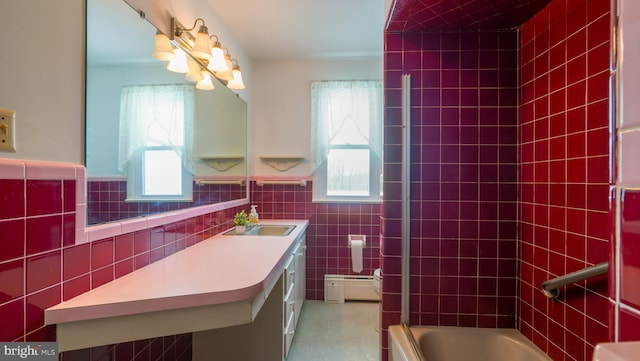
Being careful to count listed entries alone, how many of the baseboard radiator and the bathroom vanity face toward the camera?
1

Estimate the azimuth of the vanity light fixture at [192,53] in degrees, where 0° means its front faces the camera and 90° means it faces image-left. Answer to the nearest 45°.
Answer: approximately 315°

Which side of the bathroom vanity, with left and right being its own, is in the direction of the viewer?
right

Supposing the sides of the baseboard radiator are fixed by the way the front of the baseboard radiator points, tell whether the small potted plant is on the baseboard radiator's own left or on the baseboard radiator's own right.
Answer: on the baseboard radiator's own right

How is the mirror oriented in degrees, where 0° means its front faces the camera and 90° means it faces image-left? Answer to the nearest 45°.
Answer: approximately 315°

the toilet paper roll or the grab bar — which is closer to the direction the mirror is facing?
the grab bar

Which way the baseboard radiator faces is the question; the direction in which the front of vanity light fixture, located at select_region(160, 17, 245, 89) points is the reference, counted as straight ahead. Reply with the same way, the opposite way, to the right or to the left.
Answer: to the right

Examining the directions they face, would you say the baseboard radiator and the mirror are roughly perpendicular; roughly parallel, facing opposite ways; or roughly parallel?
roughly perpendicular

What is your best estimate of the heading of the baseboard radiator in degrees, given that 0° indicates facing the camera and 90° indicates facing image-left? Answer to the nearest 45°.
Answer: approximately 0°

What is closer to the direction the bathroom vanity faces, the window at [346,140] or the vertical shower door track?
the vertical shower door track
